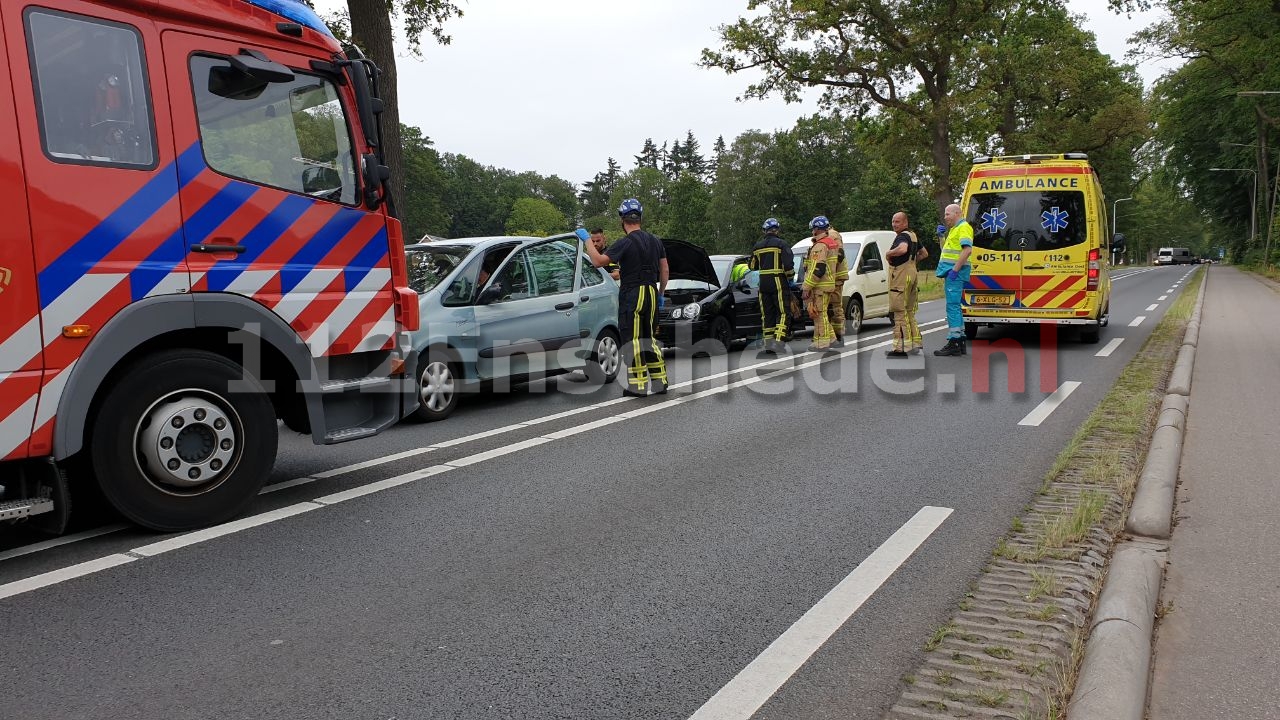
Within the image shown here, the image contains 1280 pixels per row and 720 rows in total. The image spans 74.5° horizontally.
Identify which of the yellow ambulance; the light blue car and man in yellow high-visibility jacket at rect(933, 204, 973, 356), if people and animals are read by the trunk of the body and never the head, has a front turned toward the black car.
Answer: the man in yellow high-visibility jacket

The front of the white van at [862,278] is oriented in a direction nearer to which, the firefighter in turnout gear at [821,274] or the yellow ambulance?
the firefighter in turnout gear

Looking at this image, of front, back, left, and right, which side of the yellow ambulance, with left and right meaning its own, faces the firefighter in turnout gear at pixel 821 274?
back

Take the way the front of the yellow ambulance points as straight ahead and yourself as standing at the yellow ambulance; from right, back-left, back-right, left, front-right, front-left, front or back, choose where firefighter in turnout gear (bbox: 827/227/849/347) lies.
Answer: left

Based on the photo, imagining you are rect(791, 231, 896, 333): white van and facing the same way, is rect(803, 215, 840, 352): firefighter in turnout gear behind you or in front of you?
in front

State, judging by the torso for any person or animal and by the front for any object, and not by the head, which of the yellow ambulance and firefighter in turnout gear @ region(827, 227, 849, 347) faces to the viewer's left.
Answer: the firefighter in turnout gear

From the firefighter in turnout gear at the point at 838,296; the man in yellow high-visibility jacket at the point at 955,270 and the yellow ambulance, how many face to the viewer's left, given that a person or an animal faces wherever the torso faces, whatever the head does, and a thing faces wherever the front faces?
2

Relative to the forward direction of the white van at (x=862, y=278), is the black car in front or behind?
in front

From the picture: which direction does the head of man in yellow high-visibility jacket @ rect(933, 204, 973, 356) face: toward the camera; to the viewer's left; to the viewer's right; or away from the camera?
to the viewer's left

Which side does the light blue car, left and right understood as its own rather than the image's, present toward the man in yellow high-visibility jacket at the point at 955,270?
back

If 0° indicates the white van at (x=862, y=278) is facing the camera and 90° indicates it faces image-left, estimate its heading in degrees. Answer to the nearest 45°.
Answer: approximately 45°

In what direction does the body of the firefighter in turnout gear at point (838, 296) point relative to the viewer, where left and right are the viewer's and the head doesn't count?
facing to the left of the viewer

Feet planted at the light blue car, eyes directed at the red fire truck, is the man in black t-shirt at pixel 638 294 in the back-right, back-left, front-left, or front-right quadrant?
back-left

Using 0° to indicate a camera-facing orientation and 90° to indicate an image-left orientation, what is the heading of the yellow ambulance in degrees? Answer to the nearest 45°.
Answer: approximately 180°

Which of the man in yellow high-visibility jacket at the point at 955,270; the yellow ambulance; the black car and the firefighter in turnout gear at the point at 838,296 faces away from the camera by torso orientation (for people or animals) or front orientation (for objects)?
the yellow ambulance

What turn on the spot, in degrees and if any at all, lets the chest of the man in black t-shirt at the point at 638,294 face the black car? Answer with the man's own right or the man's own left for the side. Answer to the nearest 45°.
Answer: approximately 45° to the man's own right

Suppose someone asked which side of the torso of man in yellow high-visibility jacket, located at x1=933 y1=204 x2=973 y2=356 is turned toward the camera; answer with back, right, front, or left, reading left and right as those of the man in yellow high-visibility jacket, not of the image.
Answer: left

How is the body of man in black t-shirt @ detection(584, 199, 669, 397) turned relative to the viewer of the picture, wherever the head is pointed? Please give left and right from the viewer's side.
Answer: facing away from the viewer and to the left of the viewer

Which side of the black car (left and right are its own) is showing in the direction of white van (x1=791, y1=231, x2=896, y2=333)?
back

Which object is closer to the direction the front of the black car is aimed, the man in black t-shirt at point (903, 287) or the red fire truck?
the red fire truck
